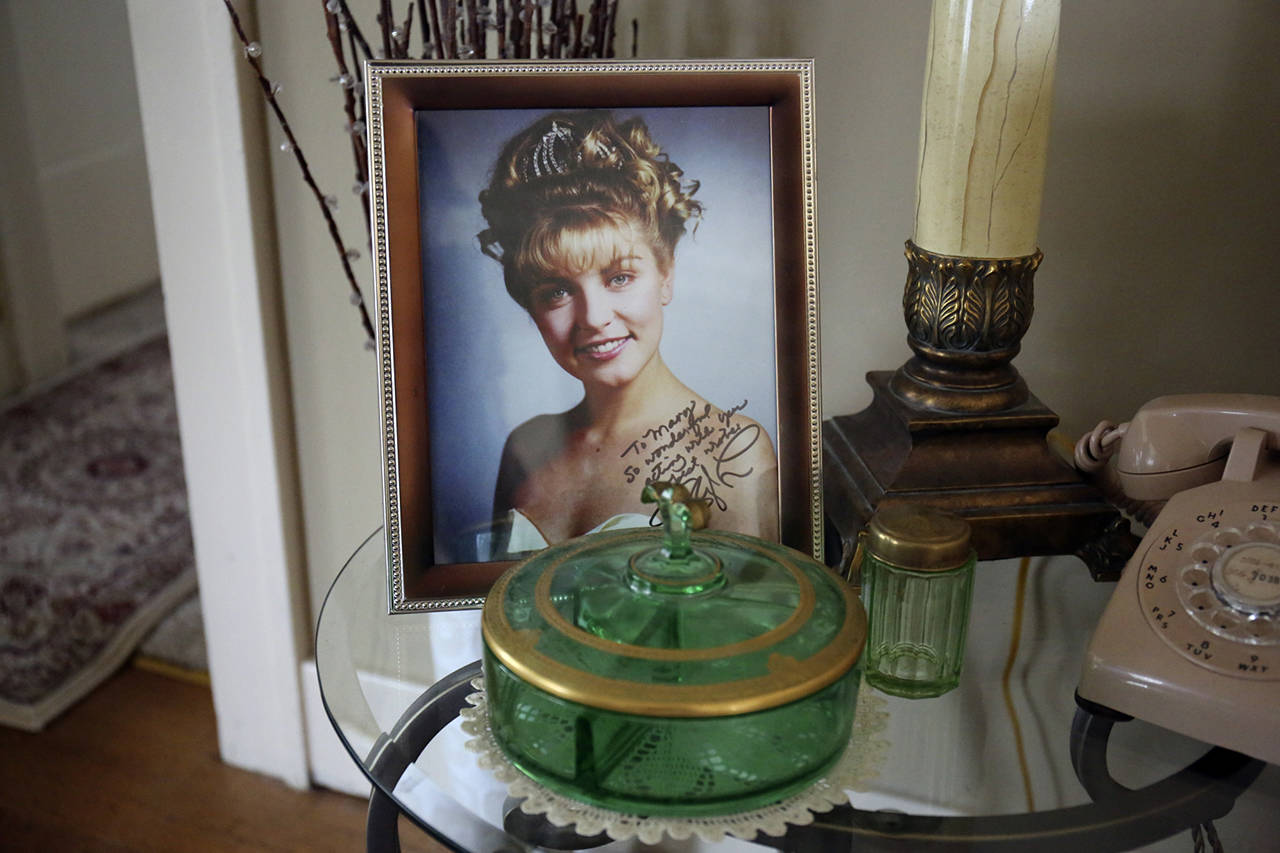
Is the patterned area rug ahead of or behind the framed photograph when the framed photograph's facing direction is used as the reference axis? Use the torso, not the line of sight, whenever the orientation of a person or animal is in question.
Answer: behind

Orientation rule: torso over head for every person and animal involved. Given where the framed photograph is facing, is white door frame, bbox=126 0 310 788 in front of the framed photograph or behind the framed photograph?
behind

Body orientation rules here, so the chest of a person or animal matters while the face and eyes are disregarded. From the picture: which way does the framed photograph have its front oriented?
toward the camera
